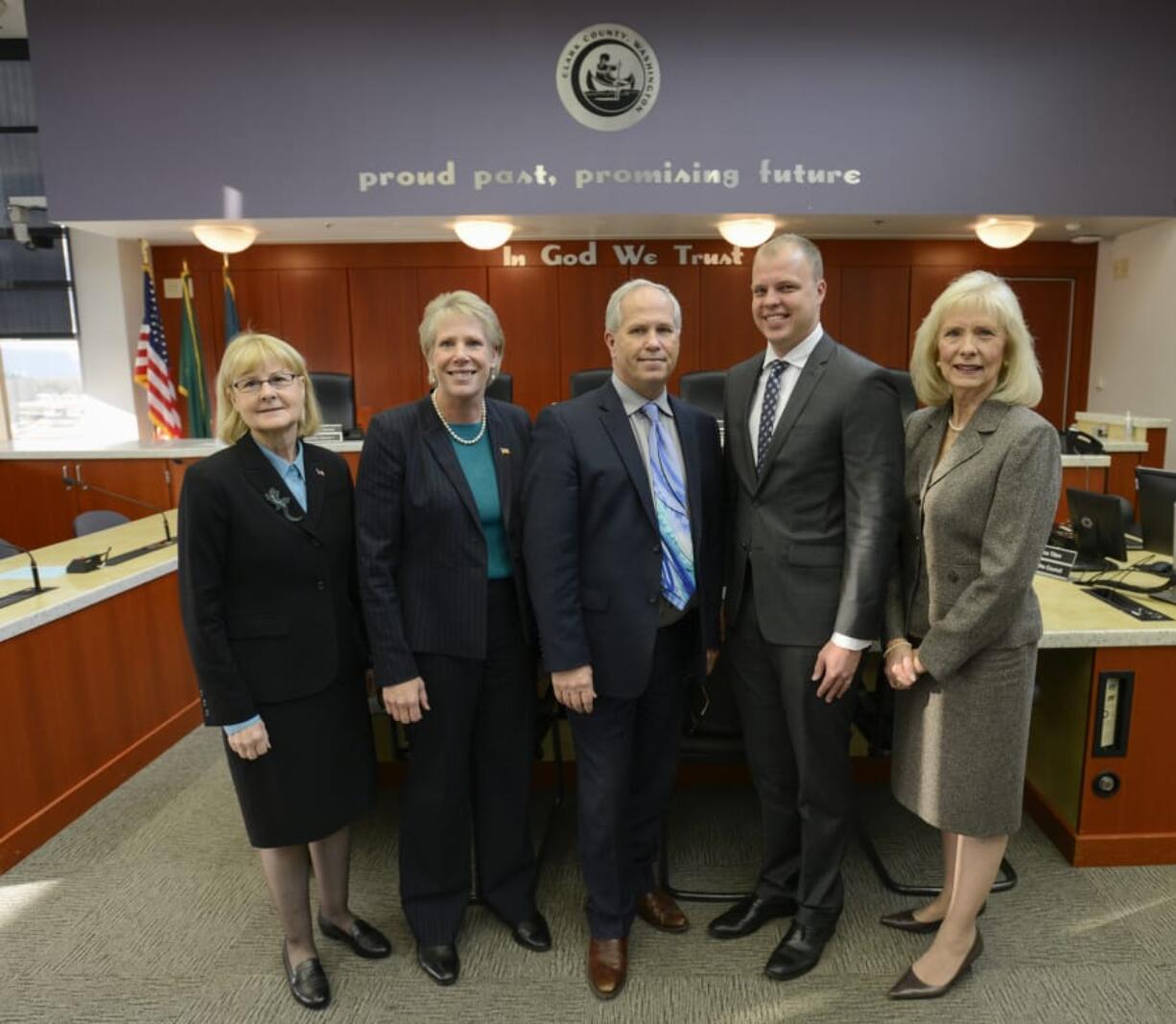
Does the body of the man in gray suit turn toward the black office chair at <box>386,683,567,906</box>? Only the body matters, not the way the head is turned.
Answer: no

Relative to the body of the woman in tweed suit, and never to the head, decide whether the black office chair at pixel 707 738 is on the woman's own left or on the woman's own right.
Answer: on the woman's own right

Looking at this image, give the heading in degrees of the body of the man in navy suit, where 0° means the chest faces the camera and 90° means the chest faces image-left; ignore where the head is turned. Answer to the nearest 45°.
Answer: approximately 315°

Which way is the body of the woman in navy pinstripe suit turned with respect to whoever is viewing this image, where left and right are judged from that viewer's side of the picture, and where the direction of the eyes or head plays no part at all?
facing the viewer and to the right of the viewer

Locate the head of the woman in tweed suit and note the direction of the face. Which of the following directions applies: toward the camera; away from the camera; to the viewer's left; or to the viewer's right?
toward the camera

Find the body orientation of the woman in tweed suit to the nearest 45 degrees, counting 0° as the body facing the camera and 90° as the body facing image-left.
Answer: approximately 45°

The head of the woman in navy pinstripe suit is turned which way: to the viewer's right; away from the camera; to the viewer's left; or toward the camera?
toward the camera

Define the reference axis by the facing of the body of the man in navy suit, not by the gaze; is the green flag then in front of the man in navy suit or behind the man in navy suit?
behind

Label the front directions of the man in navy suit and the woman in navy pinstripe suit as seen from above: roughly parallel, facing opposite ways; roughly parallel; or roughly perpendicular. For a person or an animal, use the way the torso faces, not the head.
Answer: roughly parallel

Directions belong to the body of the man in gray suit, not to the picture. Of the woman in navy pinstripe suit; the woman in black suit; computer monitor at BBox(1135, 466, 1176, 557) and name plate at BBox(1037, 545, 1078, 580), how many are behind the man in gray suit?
2

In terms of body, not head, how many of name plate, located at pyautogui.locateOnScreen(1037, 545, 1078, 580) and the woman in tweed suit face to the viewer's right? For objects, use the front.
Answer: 0

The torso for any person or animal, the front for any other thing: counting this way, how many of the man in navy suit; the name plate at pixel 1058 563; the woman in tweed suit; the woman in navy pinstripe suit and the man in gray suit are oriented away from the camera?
0

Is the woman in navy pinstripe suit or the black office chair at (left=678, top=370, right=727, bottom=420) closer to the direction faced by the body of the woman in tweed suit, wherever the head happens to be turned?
the woman in navy pinstripe suit

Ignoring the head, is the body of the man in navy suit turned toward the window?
no

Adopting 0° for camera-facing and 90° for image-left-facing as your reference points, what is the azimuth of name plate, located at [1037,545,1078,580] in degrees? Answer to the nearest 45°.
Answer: approximately 45°

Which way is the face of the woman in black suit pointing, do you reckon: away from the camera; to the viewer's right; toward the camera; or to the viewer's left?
toward the camera

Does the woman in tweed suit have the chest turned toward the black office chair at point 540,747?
no

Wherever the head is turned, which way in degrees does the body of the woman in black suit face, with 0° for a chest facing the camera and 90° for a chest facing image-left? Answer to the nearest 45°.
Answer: approximately 315°
